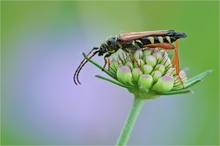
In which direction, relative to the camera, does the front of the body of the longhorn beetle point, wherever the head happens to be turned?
to the viewer's left
